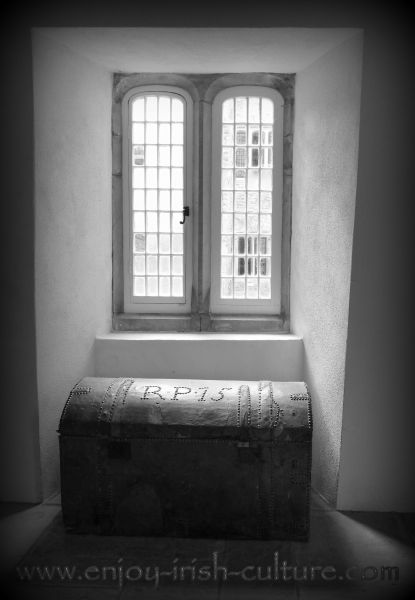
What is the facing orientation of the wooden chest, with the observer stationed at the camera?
facing the viewer

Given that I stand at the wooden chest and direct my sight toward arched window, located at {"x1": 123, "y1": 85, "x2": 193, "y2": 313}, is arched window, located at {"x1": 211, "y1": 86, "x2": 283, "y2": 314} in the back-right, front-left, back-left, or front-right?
front-right
